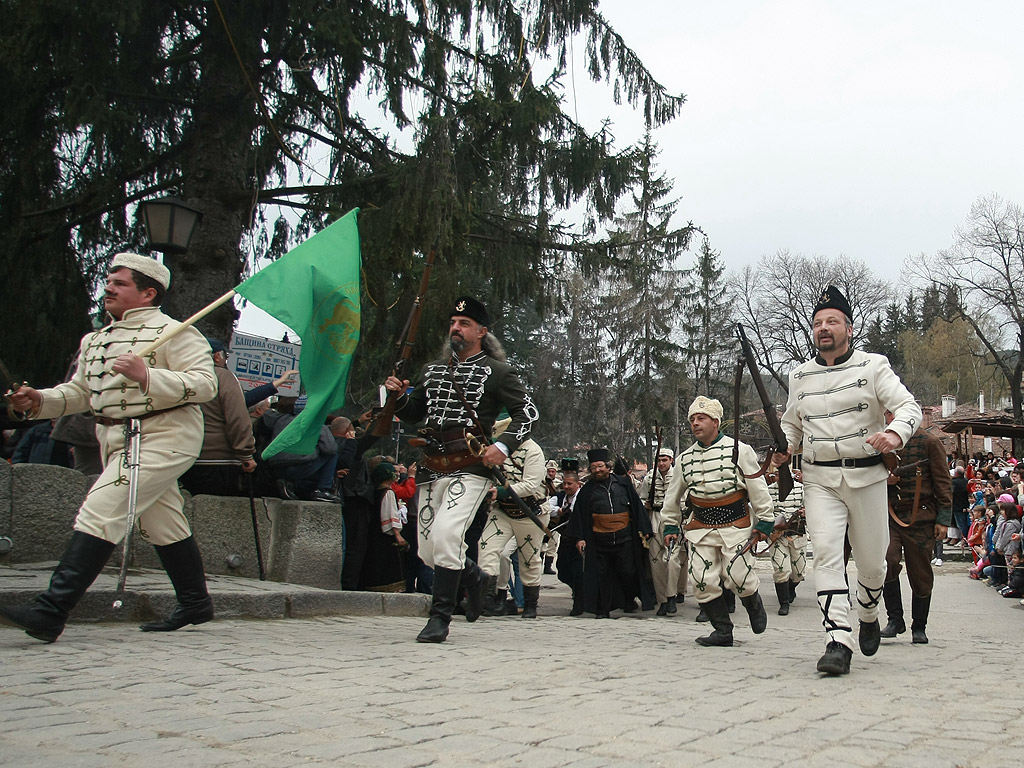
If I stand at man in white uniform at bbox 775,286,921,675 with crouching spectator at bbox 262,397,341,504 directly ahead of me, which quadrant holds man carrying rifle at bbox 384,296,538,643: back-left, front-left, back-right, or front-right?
front-left

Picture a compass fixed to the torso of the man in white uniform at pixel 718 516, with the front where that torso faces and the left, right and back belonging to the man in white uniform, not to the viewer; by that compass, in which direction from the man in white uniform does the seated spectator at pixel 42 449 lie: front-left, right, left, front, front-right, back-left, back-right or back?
front-right

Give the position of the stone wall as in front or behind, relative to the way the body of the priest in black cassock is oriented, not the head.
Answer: in front

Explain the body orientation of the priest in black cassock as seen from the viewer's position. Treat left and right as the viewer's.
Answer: facing the viewer

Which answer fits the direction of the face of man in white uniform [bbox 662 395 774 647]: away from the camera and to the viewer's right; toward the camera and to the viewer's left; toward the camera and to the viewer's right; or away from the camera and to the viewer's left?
toward the camera and to the viewer's left

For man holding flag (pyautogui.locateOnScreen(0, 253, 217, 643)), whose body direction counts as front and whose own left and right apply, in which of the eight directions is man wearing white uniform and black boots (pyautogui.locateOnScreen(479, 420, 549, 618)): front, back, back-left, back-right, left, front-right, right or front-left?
back

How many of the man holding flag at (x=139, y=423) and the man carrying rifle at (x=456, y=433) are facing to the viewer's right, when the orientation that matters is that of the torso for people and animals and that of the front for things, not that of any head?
0

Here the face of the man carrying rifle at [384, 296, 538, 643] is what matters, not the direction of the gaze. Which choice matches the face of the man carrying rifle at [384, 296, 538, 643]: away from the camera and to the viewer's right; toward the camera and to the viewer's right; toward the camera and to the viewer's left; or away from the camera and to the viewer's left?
toward the camera and to the viewer's left

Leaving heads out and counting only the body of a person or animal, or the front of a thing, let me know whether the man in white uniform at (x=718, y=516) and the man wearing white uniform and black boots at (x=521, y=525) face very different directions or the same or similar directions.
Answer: same or similar directions

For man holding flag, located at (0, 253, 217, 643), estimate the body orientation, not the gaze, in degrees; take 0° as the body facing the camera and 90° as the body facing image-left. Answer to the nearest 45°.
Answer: approximately 45°

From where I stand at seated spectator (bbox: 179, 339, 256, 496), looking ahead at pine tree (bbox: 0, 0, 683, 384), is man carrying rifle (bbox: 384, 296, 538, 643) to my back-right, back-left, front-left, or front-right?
back-right
